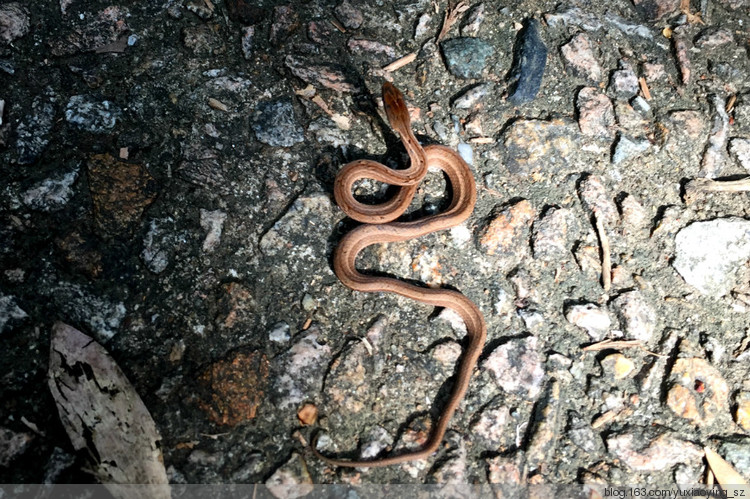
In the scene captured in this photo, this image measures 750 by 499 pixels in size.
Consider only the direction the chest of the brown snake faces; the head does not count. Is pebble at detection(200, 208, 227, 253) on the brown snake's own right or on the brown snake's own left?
on the brown snake's own left

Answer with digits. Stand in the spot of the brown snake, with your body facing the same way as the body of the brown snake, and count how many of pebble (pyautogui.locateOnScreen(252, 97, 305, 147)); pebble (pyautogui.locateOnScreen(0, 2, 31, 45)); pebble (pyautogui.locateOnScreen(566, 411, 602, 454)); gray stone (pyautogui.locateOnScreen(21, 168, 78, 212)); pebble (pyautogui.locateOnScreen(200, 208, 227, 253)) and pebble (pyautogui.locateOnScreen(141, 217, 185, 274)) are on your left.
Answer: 5

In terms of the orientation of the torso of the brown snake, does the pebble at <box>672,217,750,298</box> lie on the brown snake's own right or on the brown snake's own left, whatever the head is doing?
on the brown snake's own right

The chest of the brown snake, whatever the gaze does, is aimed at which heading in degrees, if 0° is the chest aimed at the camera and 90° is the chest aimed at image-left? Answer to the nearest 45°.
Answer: approximately 180°

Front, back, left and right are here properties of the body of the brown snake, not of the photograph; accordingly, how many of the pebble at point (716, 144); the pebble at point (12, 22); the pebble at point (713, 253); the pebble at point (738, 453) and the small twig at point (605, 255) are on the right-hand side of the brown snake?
4

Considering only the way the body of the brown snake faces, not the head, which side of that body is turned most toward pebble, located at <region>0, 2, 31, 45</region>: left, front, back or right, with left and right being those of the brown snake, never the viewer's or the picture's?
left

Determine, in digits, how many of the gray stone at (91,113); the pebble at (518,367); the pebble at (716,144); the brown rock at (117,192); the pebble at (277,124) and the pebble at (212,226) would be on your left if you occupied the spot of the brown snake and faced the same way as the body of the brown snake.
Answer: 4

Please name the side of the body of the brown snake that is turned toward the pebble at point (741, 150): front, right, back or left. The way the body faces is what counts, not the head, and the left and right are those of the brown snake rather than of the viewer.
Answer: right

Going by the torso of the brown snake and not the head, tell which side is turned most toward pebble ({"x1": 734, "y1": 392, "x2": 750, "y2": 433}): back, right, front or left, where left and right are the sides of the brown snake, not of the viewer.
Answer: right

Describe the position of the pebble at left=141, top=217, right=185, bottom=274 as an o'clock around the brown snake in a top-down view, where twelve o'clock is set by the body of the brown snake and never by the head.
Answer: The pebble is roughly at 9 o'clock from the brown snake.

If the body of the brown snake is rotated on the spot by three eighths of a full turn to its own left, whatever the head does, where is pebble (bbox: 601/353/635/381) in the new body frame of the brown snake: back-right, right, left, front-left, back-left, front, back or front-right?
back-left
